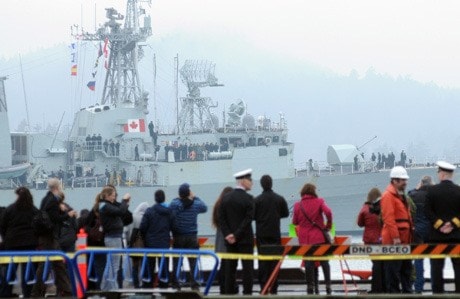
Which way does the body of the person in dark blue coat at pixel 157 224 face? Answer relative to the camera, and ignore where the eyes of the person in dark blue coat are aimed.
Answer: away from the camera

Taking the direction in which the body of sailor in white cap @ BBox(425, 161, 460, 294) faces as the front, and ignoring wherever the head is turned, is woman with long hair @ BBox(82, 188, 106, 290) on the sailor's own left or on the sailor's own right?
on the sailor's own left

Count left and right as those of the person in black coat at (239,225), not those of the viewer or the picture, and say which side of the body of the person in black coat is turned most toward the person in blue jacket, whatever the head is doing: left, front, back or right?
left

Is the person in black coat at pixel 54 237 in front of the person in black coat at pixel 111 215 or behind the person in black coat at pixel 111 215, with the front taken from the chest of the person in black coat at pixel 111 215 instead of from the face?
behind

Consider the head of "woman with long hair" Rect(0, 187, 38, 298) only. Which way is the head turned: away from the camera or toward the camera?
away from the camera

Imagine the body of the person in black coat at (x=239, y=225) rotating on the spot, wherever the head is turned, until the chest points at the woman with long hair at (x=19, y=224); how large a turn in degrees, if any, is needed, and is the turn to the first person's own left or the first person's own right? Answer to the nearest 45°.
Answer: approximately 135° to the first person's own left

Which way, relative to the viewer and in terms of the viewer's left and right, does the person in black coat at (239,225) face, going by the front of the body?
facing away from the viewer and to the right of the viewer

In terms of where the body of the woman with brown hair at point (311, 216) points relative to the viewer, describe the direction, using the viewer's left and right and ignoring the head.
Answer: facing away from the viewer

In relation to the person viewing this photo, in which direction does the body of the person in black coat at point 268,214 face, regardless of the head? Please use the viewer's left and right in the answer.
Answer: facing away from the viewer
